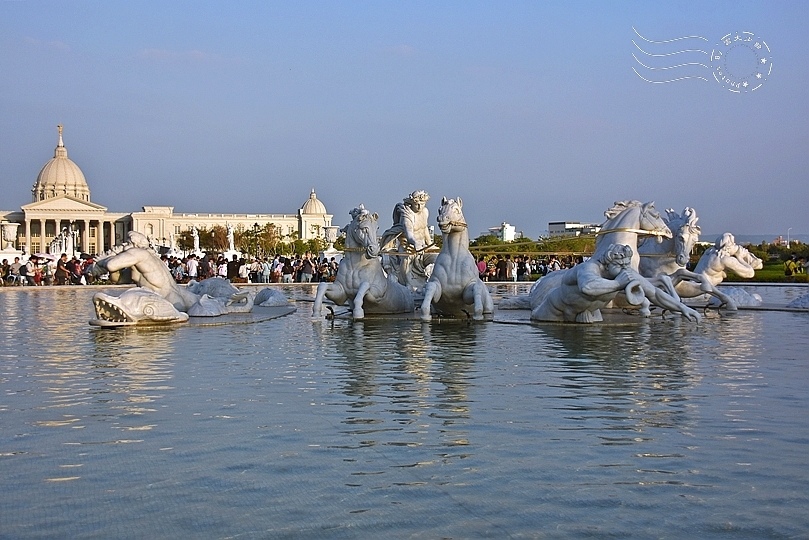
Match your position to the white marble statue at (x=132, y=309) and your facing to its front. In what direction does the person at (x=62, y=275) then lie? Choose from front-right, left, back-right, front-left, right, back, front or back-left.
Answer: right

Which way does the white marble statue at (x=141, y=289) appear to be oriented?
to the viewer's left

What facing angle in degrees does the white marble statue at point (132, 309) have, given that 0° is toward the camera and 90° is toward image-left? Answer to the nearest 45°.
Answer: approximately 90°

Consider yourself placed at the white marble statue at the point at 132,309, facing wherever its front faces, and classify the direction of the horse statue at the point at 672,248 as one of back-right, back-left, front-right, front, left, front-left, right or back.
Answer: back

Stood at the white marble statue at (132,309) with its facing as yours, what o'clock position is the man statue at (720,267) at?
The man statue is roughly at 6 o'clock from the white marble statue.

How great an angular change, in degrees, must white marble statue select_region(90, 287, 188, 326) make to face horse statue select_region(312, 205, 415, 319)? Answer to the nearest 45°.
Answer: approximately 180°

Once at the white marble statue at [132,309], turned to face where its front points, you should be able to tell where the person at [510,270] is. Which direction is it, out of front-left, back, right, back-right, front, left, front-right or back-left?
back-right

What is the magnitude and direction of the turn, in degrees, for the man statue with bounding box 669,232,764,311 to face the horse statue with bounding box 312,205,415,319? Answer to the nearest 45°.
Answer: approximately 135° to its right

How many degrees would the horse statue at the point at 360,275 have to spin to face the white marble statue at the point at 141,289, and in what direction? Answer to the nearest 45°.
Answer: approximately 45° to its right

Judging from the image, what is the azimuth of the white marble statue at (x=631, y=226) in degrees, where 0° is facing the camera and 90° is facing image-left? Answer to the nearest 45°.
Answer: approximately 270°

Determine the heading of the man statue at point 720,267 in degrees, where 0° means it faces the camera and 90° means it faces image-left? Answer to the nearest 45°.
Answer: approximately 270°
